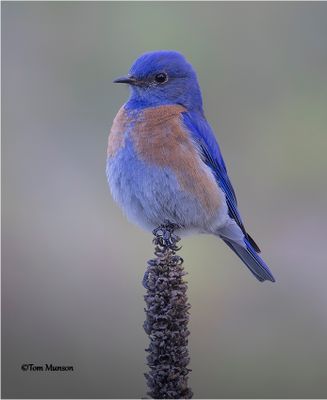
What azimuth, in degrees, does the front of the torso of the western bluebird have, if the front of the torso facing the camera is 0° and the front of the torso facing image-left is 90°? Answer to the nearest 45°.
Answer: approximately 45°
